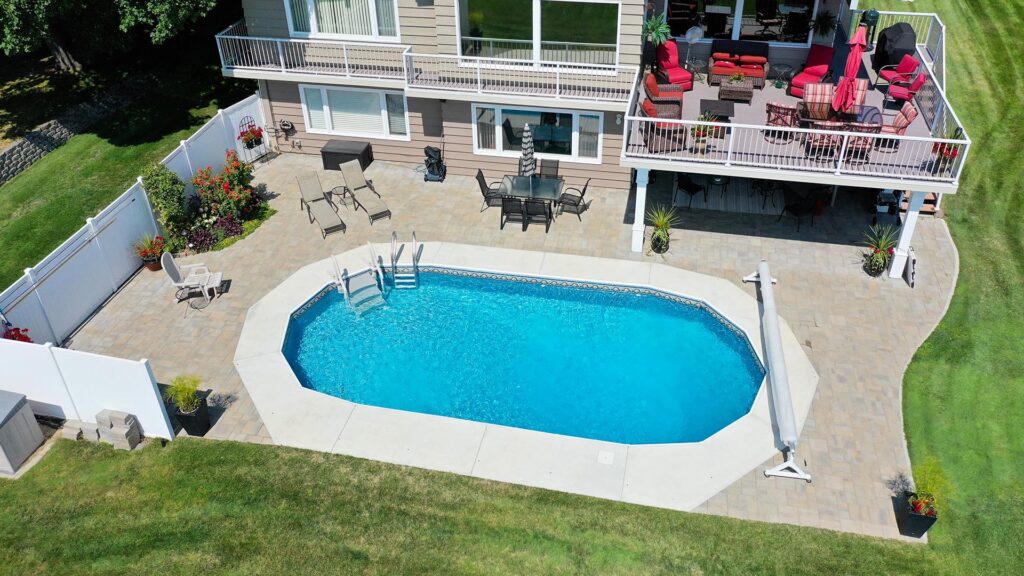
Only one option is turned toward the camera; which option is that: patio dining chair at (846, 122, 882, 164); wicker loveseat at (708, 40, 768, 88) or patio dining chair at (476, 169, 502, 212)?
the wicker loveseat

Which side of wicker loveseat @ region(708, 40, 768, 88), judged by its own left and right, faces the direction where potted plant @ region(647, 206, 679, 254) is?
front

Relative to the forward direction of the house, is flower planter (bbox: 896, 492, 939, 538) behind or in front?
in front

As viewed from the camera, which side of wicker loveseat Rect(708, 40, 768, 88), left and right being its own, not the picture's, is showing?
front

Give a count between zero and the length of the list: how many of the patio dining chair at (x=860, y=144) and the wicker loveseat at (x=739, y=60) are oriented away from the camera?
1

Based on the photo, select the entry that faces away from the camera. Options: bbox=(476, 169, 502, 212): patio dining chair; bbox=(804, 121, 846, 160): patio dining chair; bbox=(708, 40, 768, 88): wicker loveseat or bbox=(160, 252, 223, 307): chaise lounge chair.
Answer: bbox=(804, 121, 846, 160): patio dining chair

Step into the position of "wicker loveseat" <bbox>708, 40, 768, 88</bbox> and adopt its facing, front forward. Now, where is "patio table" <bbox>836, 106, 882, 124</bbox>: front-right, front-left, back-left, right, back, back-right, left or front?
front-left

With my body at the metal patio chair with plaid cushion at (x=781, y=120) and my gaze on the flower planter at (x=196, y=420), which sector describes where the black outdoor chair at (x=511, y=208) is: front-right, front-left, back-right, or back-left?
front-right

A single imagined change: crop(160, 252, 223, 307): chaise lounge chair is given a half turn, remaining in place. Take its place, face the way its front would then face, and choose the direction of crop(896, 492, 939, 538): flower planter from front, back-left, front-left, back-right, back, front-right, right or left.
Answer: back

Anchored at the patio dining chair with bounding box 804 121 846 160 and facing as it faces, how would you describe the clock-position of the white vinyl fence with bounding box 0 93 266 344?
The white vinyl fence is roughly at 8 o'clock from the patio dining chair.

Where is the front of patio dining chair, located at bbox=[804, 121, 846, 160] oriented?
away from the camera

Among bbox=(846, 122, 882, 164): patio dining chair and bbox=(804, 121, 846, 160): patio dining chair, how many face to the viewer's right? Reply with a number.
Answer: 0

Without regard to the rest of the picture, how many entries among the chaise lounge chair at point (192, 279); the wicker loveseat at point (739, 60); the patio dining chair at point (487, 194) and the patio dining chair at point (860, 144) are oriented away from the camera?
1

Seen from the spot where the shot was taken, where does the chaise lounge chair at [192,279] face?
facing the viewer and to the right of the viewer

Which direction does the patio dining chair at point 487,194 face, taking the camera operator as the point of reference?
facing to the right of the viewer

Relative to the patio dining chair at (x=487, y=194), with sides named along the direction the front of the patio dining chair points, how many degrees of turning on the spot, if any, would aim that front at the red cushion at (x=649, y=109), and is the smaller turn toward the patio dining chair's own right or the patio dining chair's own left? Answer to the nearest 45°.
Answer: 0° — it already faces it

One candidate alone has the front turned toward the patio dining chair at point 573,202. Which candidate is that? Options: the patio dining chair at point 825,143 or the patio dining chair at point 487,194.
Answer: the patio dining chair at point 487,194

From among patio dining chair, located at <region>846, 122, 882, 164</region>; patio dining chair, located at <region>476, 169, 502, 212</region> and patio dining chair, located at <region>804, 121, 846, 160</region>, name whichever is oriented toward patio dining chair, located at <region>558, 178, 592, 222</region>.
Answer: patio dining chair, located at <region>476, 169, 502, 212</region>

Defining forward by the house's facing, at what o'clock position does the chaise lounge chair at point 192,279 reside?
The chaise lounge chair is roughly at 2 o'clock from the house.
